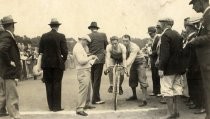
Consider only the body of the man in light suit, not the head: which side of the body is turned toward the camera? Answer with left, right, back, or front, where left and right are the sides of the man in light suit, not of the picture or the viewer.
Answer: right

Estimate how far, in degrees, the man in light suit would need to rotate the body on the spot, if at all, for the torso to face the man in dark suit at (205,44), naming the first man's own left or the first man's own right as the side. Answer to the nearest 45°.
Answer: approximately 45° to the first man's own right

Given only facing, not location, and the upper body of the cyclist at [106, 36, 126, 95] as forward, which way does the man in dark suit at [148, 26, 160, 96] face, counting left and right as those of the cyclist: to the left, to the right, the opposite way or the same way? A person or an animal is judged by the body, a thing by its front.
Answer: to the right

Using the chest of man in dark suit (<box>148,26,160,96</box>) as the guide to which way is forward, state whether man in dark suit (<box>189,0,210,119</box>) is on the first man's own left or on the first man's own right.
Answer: on the first man's own left

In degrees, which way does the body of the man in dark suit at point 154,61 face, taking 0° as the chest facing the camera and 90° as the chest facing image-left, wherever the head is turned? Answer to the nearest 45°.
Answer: approximately 90°
